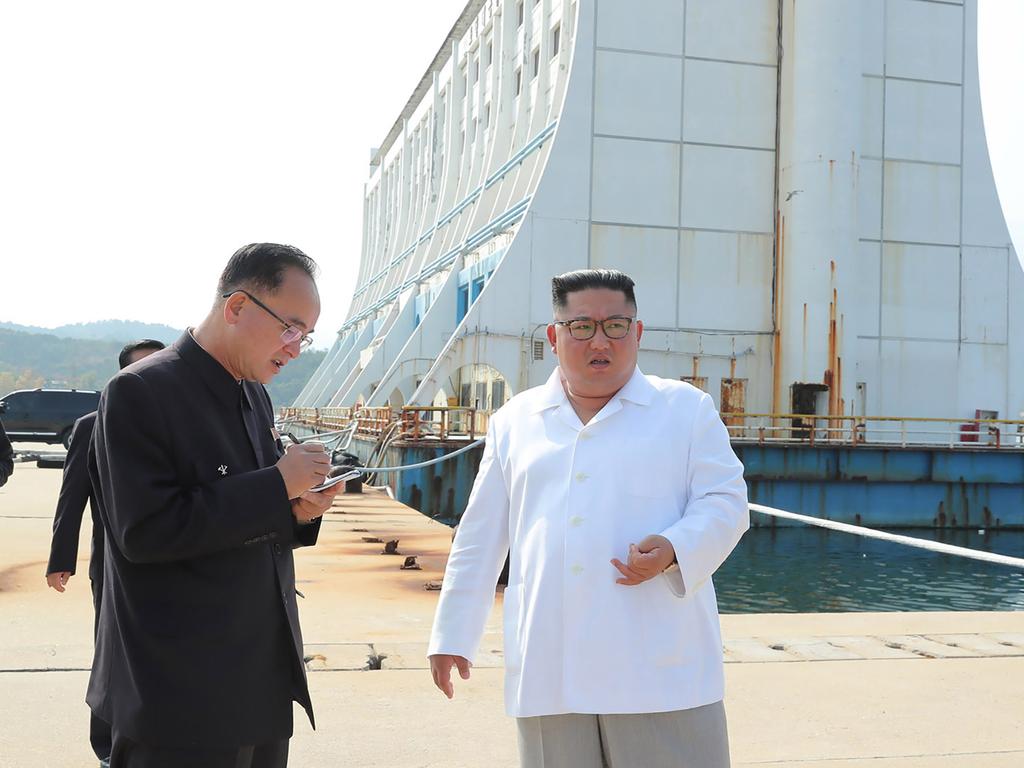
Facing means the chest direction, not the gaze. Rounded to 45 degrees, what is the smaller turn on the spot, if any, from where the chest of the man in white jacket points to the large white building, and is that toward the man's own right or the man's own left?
approximately 180°

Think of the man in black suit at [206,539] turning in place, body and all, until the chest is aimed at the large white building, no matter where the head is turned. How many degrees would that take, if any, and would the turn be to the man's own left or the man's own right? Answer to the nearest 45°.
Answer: approximately 90° to the man's own left

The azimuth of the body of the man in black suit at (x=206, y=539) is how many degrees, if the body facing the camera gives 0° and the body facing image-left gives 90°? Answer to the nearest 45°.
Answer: approximately 315°

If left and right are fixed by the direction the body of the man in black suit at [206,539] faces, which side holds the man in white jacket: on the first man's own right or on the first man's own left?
on the first man's own left

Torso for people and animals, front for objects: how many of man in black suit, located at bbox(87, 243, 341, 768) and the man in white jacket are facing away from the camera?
0

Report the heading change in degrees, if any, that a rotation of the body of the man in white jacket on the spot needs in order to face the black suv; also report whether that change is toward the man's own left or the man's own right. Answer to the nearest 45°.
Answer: approximately 135° to the man's own right

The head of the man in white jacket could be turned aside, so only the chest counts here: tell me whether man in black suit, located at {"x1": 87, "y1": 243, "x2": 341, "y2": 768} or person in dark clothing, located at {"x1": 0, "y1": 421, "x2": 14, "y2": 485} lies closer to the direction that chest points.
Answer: the man in black suit

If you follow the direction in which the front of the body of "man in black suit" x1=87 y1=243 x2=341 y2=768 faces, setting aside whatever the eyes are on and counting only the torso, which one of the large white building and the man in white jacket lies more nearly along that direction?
the man in white jacket

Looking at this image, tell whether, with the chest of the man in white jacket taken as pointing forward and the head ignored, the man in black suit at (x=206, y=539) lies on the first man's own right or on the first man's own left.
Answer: on the first man's own right

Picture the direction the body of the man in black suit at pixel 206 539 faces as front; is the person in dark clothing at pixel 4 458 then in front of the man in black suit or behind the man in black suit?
behind
